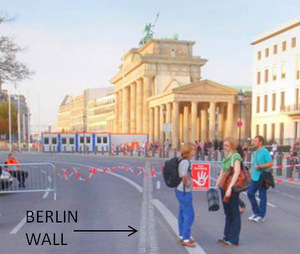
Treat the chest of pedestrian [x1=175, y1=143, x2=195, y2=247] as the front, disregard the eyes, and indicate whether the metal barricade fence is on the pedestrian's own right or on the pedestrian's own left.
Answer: on the pedestrian's own left

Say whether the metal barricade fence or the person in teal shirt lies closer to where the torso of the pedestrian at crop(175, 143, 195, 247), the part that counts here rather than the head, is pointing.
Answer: the person in teal shirt

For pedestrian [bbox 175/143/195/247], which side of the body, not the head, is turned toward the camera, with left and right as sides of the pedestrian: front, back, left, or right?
right

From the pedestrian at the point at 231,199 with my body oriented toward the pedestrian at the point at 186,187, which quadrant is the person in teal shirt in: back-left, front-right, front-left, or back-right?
back-right

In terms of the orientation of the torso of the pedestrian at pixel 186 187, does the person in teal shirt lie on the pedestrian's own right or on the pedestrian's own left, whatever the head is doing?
on the pedestrian's own left
